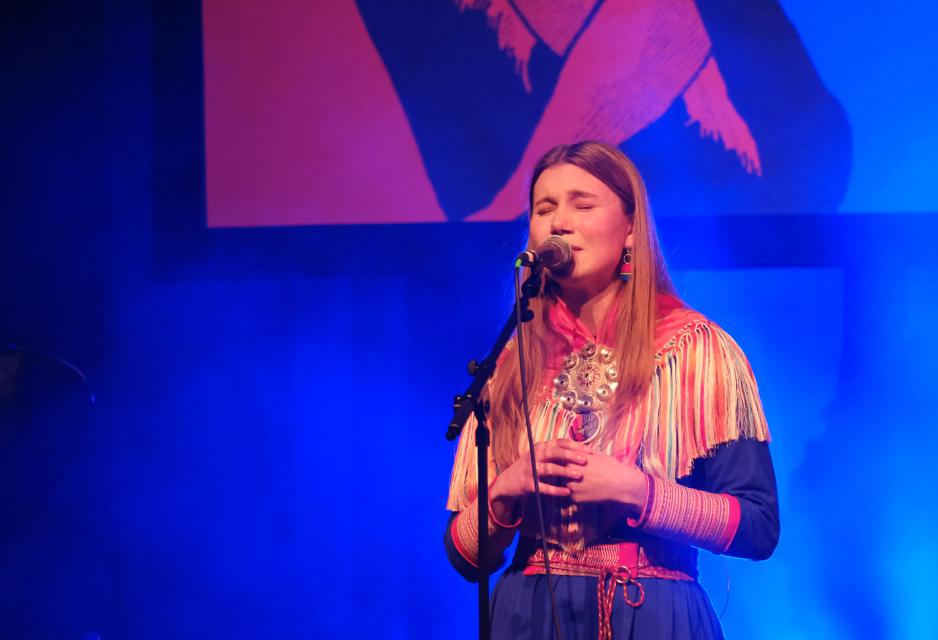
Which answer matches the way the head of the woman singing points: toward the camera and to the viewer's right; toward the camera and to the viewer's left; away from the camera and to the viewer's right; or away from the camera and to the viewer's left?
toward the camera and to the viewer's left

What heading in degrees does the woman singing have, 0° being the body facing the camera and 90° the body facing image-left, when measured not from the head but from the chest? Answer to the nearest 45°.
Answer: approximately 45°
